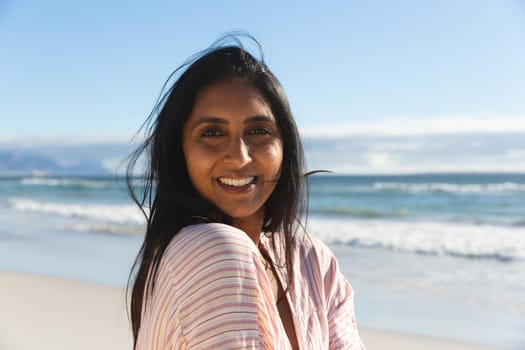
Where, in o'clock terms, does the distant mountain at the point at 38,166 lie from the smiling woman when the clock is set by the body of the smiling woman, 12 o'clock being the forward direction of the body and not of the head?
The distant mountain is roughly at 7 o'clock from the smiling woman.

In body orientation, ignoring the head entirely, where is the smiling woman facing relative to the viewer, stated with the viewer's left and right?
facing the viewer and to the right of the viewer
